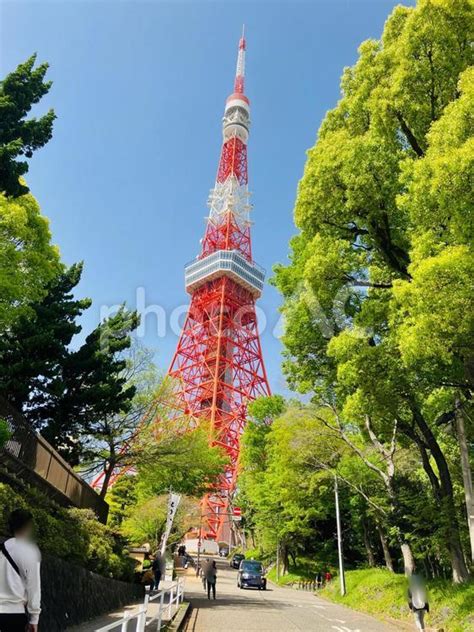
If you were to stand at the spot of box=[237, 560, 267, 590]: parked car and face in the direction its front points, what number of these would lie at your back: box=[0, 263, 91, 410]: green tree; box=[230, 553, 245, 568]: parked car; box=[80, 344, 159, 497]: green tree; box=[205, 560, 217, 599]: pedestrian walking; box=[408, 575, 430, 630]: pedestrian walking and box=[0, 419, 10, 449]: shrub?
1

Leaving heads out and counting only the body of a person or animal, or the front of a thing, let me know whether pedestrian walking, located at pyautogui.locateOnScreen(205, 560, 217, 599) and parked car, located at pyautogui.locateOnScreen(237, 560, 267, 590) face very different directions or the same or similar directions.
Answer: very different directions

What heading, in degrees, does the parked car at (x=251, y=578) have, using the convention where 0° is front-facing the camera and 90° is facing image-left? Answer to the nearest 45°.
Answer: approximately 0°

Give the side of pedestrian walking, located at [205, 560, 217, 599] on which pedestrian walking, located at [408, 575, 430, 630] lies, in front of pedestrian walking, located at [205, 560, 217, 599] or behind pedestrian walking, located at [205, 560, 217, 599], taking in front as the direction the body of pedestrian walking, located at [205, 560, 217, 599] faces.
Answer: behind

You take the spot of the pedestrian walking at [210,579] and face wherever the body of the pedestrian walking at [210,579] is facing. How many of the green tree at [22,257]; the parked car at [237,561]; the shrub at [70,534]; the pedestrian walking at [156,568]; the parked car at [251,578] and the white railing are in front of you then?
2

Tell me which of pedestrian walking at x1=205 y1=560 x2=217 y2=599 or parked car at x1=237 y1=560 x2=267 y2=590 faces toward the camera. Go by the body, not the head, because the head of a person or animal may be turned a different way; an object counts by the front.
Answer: the parked car

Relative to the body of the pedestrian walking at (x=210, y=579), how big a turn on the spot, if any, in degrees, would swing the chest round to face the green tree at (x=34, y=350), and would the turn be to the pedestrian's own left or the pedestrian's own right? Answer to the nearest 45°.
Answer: approximately 135° to the pedestrian's own left

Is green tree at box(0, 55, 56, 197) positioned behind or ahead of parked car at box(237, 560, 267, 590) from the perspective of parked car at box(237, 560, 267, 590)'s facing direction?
ahead

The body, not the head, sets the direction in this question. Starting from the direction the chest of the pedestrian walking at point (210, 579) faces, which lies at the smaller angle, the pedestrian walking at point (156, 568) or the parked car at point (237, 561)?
the parked car

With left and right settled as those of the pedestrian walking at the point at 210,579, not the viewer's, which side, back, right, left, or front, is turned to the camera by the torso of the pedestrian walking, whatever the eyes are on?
back
